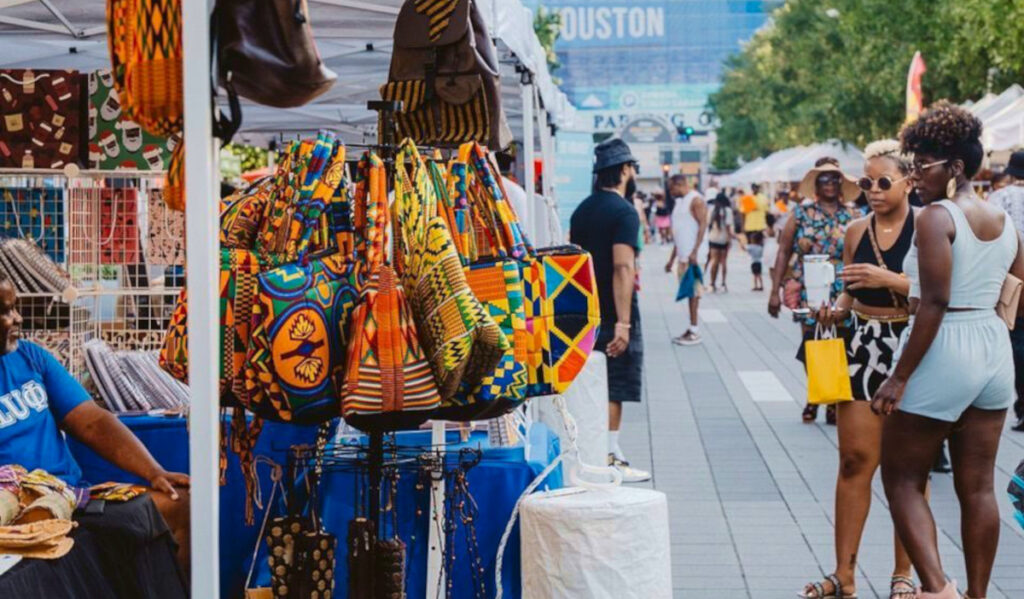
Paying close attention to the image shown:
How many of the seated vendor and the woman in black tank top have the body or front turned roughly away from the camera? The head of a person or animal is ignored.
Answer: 0

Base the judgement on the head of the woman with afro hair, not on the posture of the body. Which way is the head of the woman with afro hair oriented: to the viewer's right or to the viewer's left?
to the viewer's left

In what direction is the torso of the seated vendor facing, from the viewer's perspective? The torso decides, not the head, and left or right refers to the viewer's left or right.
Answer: facing the viewer and to the right of the viewer

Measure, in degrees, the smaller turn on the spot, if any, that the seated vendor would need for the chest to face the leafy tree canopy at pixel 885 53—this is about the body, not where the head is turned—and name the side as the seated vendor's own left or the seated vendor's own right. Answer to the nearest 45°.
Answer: approximately 90° to the seated vendor's own left

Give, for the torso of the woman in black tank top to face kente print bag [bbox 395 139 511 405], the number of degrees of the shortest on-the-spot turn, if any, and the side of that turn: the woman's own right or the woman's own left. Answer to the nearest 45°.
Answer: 0° — they already face it

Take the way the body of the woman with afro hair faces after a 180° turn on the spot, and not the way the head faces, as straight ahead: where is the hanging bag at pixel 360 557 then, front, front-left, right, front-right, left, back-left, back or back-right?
right

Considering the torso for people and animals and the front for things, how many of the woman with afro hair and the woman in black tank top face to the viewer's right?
0

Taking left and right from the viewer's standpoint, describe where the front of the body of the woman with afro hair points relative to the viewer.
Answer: facing away from the viewer and to the left of the viewer

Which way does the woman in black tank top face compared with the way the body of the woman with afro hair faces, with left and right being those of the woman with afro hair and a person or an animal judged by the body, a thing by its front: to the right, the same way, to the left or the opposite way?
to the left

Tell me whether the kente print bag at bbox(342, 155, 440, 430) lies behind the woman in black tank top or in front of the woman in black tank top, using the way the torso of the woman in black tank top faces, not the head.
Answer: in front

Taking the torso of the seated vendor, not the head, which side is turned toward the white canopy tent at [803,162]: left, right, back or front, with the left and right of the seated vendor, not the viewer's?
left

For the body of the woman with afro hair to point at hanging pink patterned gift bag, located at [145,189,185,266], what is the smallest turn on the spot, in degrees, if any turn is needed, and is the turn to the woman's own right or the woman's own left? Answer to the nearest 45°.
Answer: approximately 45° to the woman's own left
